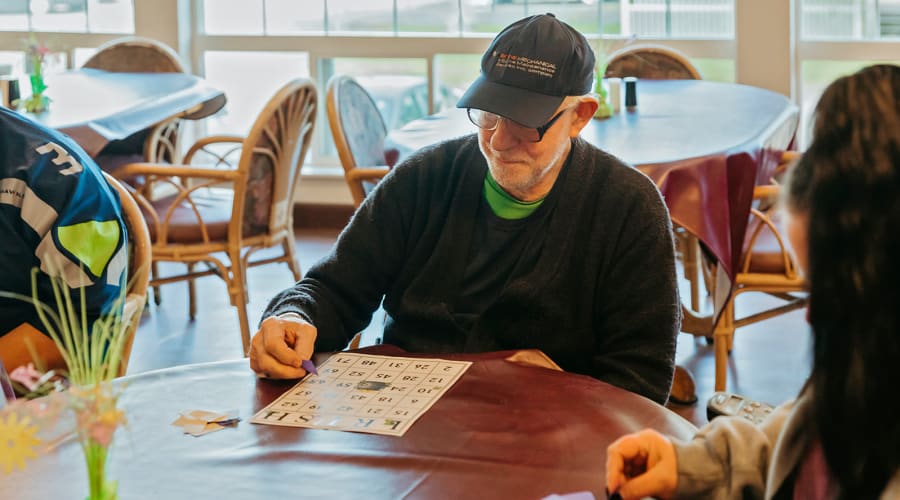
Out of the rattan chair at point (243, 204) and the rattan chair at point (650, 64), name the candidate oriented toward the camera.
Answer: the rattan chair at point (650, 64)

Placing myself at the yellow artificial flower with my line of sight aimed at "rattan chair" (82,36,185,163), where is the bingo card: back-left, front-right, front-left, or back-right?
front-right

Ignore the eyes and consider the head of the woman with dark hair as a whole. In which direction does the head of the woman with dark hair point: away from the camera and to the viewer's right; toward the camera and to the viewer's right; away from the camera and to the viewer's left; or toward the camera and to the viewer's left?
away from the camera and to the viewer's left

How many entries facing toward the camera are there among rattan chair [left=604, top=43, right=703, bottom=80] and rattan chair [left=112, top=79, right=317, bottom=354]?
1

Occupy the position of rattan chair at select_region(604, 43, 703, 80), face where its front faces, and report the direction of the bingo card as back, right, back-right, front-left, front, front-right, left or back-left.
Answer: front

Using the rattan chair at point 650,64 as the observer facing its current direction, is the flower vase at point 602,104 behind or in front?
in front

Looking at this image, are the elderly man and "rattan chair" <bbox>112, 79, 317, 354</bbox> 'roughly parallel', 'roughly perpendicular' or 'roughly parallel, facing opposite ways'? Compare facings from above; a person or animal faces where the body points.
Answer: roughly perpendicular

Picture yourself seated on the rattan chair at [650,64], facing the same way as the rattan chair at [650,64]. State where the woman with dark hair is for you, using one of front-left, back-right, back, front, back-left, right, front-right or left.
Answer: front

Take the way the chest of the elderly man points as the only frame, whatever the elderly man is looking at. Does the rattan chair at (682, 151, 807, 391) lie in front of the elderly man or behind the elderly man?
behind

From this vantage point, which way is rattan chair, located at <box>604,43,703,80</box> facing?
toward the camera

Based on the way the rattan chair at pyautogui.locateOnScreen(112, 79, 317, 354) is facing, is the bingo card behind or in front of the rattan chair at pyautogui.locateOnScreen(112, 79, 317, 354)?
behind

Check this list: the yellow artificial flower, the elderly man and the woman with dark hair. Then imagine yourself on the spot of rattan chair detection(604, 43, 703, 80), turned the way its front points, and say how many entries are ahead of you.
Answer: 3

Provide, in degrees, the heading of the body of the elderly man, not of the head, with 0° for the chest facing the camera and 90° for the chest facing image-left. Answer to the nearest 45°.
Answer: approximately 45°
